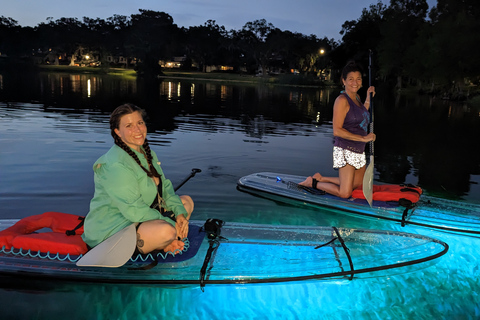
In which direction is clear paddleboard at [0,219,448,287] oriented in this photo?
to the viewer's right

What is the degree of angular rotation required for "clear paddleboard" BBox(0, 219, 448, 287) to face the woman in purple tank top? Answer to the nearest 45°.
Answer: approximately 45° to its left

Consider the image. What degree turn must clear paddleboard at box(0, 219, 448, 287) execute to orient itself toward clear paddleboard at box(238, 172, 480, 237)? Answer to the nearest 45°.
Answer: approximately 45° to its left
